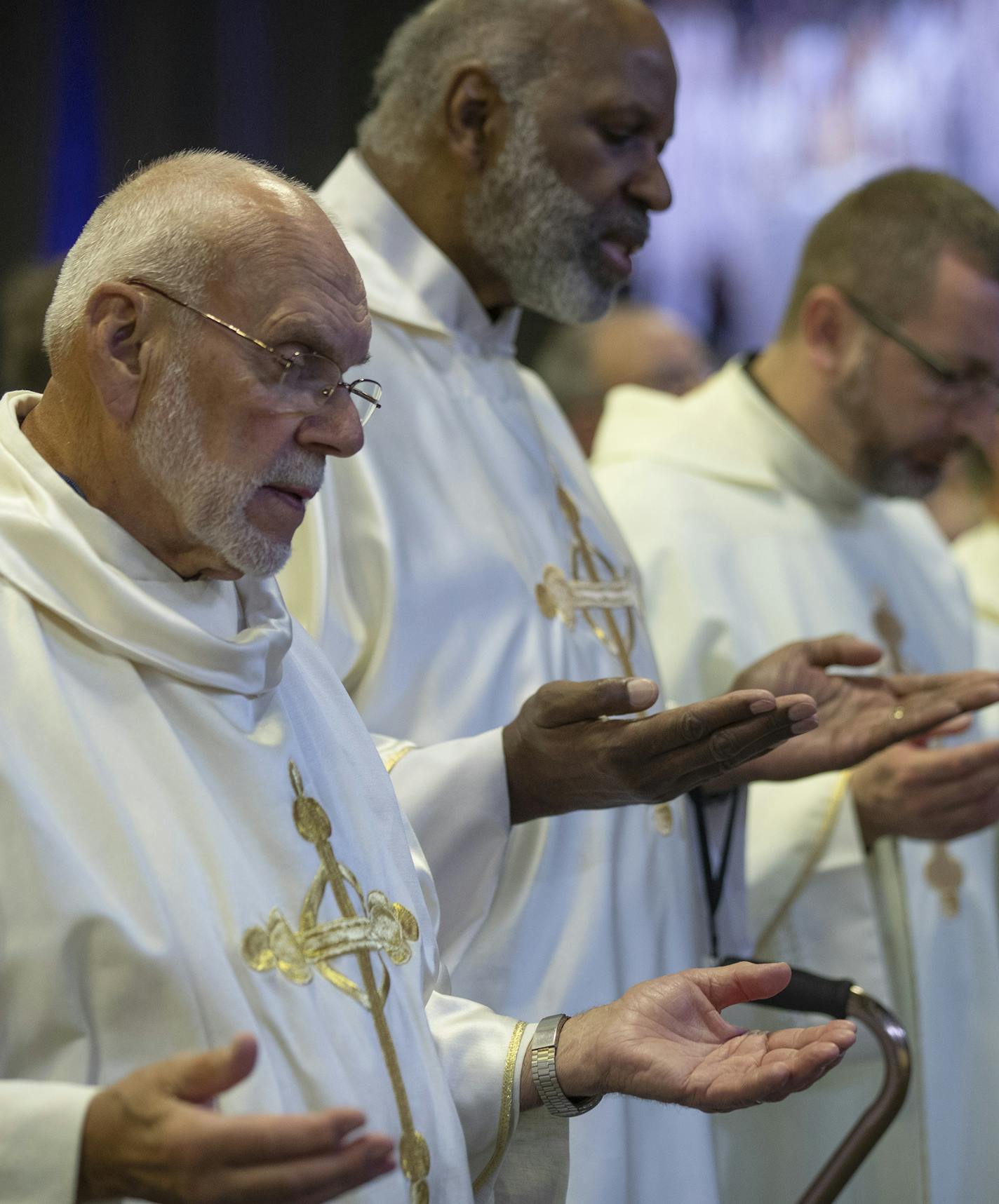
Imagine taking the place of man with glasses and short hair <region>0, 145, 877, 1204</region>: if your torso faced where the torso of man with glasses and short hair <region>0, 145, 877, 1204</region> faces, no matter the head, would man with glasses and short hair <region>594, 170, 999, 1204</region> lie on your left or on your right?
on your left

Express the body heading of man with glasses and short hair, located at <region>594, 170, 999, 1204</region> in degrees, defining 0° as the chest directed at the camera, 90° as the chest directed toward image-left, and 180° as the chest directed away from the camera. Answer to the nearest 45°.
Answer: approximately 315°

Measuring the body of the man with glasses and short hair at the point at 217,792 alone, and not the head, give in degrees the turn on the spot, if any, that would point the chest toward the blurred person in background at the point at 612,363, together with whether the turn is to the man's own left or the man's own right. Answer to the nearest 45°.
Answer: approximately 135° to the man's own left

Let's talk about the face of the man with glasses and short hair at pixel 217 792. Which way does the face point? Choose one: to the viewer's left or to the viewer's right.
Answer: to the viewer's right

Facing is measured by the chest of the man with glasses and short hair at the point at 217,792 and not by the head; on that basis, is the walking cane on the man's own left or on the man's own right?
on the man's own left

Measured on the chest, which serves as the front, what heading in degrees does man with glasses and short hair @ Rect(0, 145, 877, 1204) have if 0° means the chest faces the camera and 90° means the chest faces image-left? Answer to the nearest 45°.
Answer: approximately 315°

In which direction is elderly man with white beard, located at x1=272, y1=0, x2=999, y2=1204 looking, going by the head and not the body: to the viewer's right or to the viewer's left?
to the viewer's right
